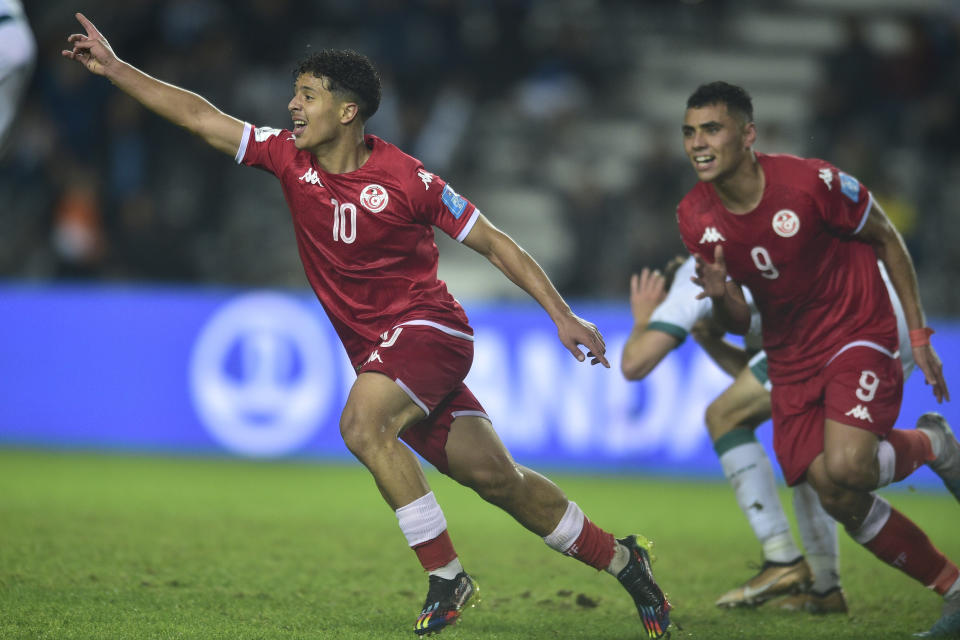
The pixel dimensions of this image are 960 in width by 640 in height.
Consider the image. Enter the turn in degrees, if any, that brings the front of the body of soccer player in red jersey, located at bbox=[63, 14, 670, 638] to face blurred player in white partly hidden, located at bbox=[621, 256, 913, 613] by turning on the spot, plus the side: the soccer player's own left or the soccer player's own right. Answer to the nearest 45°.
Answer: approximately 135° to the soccer player's own left

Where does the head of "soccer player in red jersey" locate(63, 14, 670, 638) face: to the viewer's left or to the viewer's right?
to the viewer's left

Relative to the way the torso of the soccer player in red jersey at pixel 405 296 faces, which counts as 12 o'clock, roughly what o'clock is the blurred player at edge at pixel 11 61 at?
The blurred player at edge is roughly at 2 o'clock from the soccer player in red jersey.

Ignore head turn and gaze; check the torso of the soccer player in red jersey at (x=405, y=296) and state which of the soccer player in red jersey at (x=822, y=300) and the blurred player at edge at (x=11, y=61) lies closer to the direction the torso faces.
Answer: the blurred player at edge

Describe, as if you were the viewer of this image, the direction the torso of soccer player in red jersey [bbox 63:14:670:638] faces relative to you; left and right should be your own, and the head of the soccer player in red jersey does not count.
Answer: facing the viewer and to the left of the viewer

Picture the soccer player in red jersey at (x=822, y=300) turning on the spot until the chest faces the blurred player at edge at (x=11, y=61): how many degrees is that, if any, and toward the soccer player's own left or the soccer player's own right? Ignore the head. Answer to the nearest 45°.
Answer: approximately 45° to the soccer player's own right

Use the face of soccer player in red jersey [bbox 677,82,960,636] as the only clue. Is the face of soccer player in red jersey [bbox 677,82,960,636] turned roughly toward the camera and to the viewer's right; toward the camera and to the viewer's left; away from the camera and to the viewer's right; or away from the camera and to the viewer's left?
toward the camera and to the viewer's left

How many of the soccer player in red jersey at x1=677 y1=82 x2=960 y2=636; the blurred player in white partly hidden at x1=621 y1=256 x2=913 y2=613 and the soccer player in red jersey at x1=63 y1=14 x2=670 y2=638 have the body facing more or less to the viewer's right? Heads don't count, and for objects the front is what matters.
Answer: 0
